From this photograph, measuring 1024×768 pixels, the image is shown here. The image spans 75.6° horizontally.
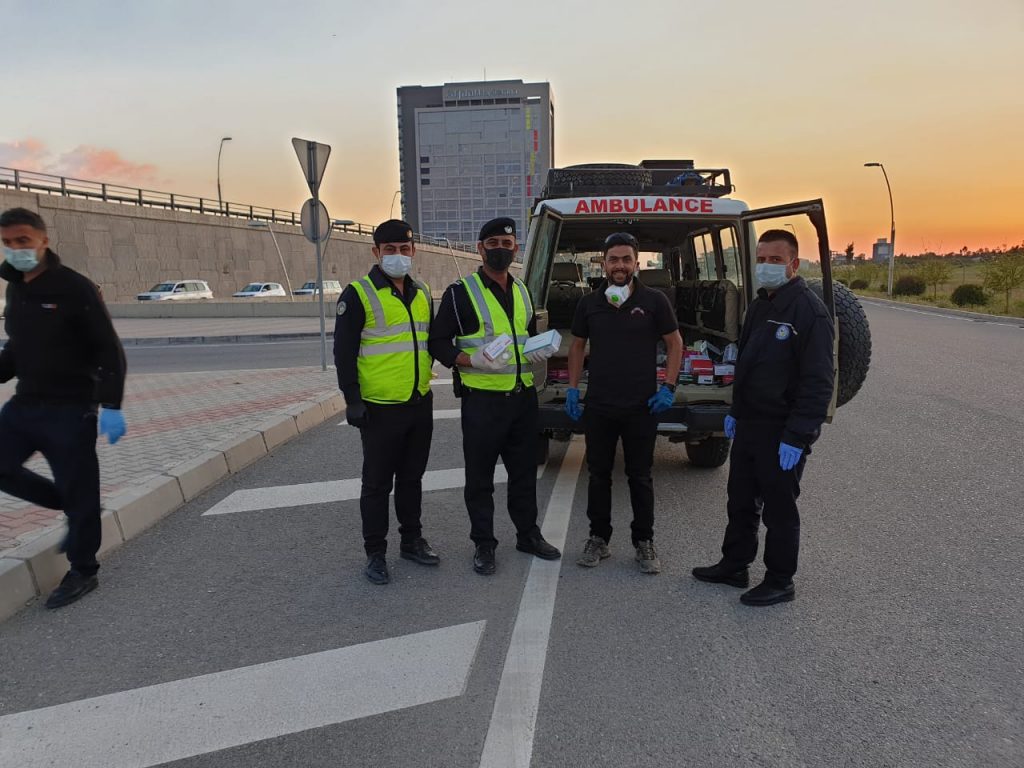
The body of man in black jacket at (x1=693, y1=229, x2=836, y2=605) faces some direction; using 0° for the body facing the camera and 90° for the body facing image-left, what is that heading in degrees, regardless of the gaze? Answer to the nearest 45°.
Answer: approximately 45°

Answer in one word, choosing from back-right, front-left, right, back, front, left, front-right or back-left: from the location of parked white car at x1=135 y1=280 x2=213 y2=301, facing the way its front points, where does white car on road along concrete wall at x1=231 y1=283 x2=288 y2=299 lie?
back

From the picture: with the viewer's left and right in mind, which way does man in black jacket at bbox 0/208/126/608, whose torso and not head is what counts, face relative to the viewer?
facing the viewer and to the left of the viewer

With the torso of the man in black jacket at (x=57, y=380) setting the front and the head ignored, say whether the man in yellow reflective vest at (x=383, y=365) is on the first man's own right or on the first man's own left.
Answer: on the first man's own left

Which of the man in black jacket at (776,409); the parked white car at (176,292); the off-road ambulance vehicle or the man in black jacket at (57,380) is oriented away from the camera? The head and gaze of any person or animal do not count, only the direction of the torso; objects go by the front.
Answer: the off-road ambulance vehicle

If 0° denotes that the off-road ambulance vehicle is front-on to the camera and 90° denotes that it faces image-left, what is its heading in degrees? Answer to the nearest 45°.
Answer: approximately 180°

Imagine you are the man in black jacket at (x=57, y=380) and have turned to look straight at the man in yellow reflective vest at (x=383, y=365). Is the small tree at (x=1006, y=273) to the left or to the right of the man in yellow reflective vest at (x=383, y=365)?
left

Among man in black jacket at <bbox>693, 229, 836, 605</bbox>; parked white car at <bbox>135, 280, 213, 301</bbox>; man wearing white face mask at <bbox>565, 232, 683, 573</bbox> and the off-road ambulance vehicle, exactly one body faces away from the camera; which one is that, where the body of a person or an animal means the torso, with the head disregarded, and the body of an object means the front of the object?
the off-road ambulance vehicle

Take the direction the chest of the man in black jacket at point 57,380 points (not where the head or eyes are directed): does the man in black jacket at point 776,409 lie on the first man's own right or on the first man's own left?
on the first man's own left

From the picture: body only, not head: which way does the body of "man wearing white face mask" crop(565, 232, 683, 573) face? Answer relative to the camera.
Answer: toward the camera

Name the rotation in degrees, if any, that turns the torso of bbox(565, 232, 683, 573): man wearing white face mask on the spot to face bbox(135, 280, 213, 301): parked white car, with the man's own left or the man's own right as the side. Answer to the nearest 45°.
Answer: approximately 135° to the man's own right

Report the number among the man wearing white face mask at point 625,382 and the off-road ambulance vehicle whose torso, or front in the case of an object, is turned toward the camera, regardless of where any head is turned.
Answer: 1

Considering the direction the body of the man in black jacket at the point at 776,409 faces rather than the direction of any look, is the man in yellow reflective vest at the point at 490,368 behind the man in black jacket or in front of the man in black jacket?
in front

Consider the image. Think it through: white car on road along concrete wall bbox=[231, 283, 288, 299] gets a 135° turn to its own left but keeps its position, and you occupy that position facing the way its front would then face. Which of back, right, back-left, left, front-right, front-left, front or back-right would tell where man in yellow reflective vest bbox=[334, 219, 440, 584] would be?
right
